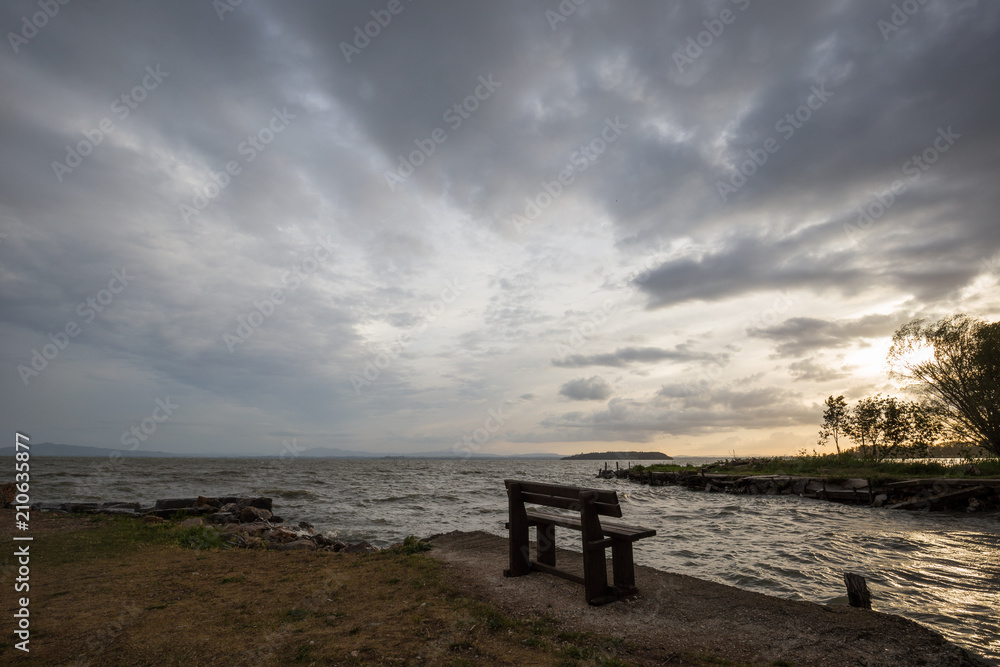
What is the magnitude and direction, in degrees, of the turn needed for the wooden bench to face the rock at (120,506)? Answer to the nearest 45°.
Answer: approximately 90° to its left

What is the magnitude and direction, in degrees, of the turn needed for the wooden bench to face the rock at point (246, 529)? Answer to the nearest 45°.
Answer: approximately 90° to its left

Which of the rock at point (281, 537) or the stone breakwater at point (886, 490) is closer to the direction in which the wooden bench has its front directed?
the stone breakwater

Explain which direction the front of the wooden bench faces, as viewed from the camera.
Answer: facing away from the viewer and to the right of the viewer

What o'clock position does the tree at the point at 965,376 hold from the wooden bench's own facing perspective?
The tree is roughly at 12 o'clock from the wooden bench.

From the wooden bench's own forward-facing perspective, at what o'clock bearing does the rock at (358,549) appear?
The rock is roughly at 9 o'clock from the wooden bench.

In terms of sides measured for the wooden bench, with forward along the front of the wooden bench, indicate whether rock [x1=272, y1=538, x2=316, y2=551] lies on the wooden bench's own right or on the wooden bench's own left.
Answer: on the wooden bench's own left

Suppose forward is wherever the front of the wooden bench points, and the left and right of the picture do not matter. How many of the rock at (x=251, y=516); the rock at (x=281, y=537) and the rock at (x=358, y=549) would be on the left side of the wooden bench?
3

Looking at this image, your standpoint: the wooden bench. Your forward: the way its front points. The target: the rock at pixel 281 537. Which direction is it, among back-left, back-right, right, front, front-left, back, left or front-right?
left

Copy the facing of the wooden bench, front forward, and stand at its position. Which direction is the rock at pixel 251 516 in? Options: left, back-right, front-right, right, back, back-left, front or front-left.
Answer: left

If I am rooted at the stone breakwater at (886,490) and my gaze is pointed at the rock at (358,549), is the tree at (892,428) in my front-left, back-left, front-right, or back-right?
back-right

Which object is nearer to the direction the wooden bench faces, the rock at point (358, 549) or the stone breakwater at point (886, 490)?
the stone breakwater

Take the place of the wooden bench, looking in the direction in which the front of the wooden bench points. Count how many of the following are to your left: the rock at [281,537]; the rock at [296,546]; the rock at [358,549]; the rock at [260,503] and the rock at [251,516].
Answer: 5

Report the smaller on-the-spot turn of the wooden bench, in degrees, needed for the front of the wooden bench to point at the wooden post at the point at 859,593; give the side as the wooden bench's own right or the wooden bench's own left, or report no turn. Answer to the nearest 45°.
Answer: approximately 45° to the wooden bench's own right

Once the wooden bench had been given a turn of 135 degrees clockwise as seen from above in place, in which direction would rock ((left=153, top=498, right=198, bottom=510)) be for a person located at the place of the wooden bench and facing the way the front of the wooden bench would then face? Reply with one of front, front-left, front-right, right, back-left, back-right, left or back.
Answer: back-right
